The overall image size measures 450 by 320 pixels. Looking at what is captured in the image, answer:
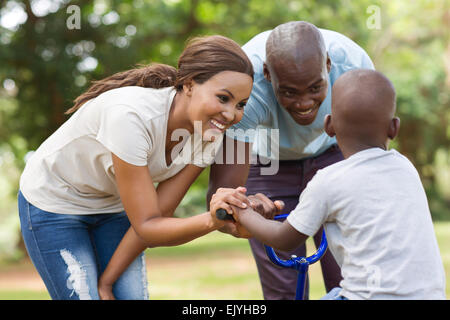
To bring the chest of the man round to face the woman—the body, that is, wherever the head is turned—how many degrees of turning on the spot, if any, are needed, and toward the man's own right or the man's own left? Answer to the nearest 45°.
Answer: approximately 45° to the man's own right

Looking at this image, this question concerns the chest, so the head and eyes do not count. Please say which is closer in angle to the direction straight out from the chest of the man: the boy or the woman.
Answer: the boy

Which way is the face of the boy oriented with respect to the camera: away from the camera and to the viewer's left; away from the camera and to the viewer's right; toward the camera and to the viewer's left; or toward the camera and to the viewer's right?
away from the camera and to the viewer's left

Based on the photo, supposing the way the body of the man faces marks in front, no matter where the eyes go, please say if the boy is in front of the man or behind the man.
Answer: in front

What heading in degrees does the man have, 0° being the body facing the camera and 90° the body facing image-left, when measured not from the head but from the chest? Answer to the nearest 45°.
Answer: approximately 0°
